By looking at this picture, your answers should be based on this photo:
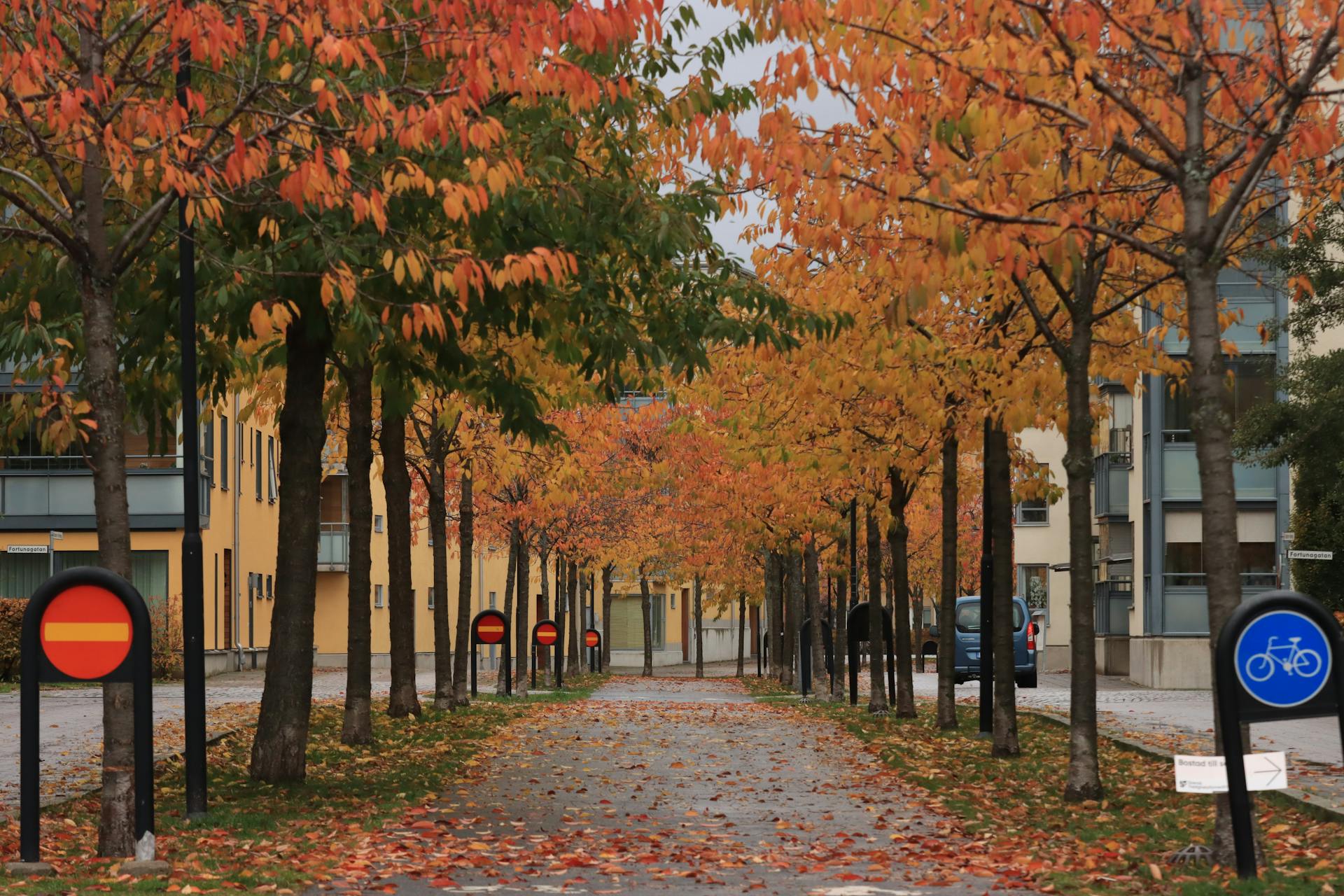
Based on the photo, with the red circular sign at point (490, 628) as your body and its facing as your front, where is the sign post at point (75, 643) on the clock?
The sign post is roughly at 12 o'clock from the red circular sign.

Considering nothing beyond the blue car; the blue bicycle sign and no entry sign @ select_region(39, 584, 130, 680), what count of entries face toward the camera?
2

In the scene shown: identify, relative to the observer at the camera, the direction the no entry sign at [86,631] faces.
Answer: facing the viewer

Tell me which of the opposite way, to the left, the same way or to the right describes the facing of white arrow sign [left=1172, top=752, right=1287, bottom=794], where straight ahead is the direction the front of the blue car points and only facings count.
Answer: the opposite way

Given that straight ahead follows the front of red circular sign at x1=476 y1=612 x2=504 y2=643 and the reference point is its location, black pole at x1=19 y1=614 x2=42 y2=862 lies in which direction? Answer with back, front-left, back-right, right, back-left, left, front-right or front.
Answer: front

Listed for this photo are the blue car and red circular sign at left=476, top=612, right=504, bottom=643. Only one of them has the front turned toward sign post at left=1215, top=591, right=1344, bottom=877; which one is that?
the red circular sign

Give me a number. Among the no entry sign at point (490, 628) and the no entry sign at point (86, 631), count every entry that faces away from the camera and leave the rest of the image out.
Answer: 0

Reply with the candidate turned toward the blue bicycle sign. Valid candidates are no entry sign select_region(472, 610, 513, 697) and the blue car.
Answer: the no entry sign

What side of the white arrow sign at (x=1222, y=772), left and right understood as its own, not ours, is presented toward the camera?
front

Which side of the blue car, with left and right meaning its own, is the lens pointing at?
back

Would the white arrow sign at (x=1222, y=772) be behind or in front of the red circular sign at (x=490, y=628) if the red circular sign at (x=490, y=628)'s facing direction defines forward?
in front

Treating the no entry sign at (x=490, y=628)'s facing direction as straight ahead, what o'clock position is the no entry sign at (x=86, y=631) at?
the no entry sign at (x=86, y=631) is roughly at 12 o'clock from the no entry sign at (x=490, y=628).

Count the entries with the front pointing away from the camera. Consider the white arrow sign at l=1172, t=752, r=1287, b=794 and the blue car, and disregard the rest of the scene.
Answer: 1

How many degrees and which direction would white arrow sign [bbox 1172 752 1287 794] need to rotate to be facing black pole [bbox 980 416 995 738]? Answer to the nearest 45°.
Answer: approximately 180°

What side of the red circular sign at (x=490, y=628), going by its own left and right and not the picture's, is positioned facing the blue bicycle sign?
front

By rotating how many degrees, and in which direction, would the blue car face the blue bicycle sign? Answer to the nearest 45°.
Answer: approximately 180°
